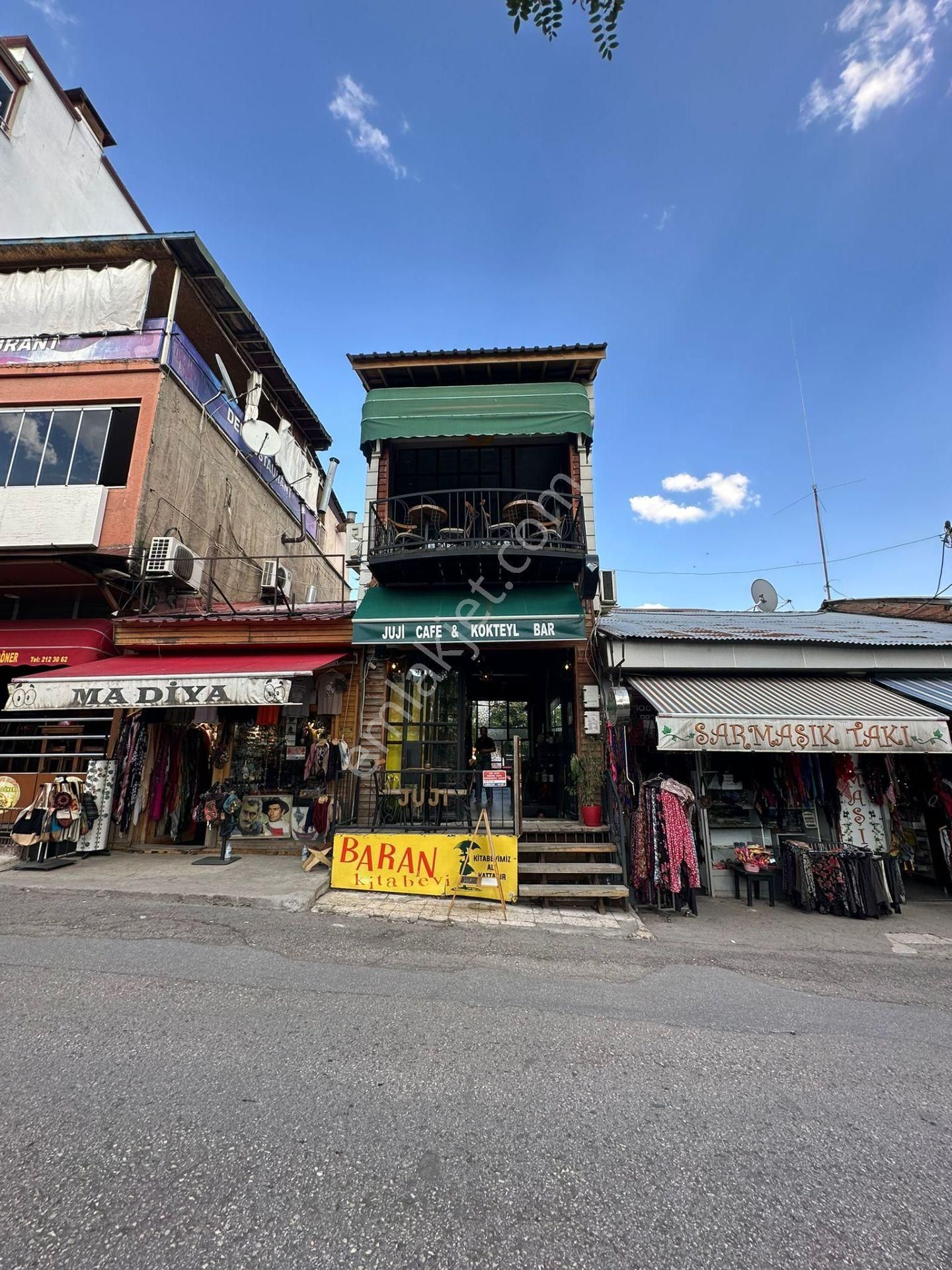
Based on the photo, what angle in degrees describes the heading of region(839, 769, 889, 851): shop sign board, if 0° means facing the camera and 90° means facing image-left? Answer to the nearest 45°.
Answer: approximately 0°

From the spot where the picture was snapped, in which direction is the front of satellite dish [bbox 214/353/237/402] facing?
facing to the right of the viewer
